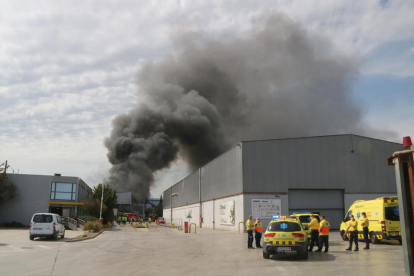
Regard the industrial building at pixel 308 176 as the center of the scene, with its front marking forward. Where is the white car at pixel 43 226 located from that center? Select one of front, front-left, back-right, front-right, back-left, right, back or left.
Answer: front-right

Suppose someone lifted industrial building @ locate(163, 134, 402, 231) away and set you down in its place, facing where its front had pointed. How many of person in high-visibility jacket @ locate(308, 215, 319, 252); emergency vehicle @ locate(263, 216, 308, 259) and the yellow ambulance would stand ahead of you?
3

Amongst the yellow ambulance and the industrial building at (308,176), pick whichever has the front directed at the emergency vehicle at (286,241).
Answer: the industrial building

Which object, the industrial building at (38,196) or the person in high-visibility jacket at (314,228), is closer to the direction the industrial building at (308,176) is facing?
the person in high-visibility jacket

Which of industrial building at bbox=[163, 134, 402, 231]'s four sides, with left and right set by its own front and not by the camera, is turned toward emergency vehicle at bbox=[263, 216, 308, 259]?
front

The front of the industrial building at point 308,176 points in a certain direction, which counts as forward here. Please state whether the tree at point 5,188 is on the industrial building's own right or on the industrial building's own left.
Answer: on the industrial building's own right

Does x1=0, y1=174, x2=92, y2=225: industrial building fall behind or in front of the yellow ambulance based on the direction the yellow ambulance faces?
in front

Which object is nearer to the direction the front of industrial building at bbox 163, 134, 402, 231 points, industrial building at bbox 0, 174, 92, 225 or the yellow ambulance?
the yellow ambulance

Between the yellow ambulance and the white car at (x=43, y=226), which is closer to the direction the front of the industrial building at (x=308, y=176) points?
the yellow ambulance
